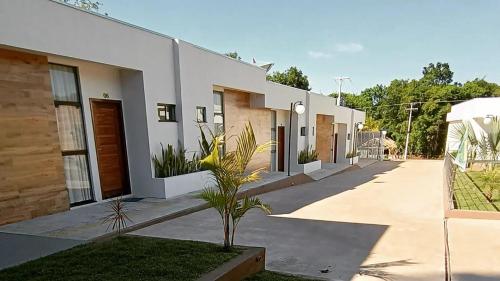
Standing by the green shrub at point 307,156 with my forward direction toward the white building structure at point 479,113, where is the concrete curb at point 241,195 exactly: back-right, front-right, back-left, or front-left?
back-right

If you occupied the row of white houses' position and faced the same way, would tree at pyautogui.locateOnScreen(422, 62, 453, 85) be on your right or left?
on your left

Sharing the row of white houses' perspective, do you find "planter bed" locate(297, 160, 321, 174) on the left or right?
on its left

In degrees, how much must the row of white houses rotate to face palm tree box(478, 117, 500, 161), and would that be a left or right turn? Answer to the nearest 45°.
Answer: approximately 45° to its left

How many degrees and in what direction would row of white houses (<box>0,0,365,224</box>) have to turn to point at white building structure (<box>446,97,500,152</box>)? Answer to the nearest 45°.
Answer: approximately 45° to its left

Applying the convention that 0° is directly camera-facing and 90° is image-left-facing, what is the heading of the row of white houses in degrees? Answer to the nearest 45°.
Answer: approximately 315°
